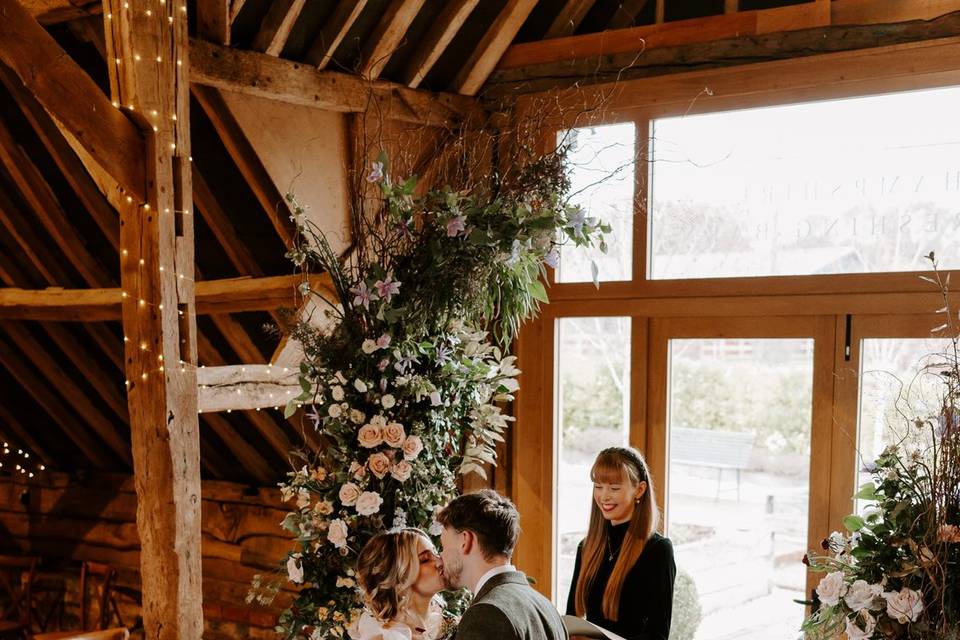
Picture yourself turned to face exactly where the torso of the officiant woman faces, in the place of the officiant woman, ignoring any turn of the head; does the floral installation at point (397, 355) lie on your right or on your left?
on your right

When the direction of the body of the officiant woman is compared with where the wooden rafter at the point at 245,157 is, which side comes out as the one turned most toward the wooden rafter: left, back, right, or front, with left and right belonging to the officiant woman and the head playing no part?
right

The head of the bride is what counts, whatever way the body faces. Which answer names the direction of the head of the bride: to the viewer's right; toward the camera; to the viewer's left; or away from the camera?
to the viewer's right

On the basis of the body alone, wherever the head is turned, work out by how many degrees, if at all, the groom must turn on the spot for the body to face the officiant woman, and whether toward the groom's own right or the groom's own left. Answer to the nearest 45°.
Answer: approximately 90° to the groom's own right

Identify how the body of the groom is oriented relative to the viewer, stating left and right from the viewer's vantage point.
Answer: facing away from the viewer and to the left of the viewer

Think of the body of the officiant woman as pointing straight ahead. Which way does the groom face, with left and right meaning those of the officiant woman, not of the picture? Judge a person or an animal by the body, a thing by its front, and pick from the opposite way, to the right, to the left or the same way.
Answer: to the right

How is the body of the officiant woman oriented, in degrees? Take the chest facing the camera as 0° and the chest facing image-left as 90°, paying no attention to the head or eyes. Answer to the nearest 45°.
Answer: approximately 45°

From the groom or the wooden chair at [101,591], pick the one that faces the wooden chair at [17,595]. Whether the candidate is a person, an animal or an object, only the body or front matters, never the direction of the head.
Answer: the groom
